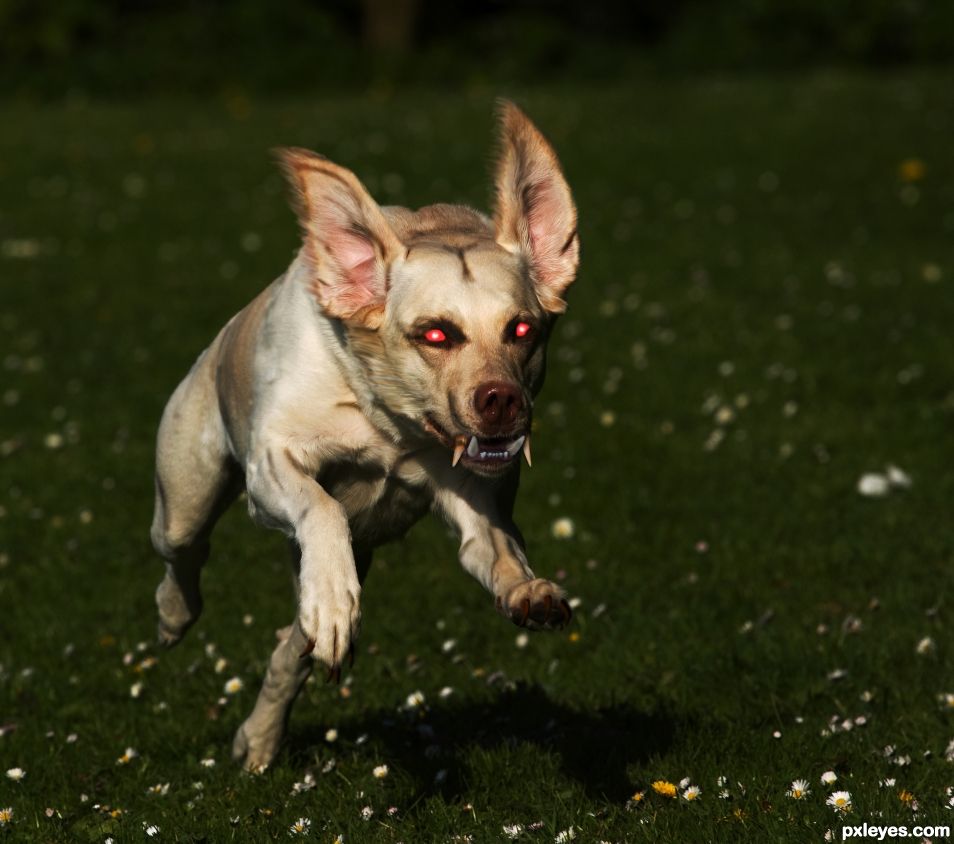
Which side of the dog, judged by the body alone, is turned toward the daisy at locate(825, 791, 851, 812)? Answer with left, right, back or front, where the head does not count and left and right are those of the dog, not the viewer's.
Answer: front

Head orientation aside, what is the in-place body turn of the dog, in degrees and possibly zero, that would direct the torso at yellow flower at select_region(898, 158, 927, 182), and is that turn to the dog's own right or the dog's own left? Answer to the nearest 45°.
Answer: approximately 90° to the dog's own left

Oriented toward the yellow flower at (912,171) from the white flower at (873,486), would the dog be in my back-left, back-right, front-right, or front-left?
back-left

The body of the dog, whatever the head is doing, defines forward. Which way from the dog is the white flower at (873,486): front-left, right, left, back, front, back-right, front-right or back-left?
left
